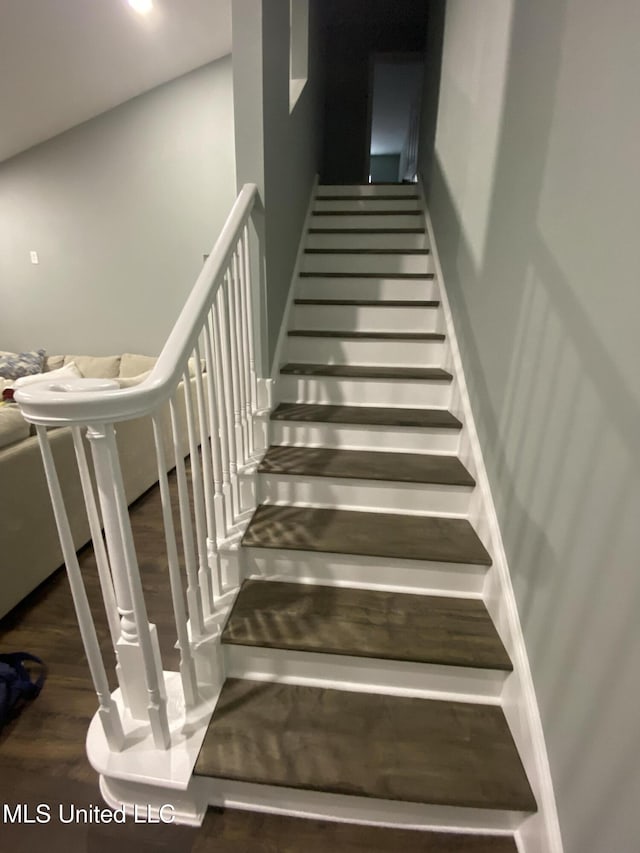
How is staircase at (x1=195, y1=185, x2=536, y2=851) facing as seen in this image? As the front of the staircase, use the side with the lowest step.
toward the camera

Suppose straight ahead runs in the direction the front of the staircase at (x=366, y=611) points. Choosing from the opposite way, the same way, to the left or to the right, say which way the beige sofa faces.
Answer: to the right

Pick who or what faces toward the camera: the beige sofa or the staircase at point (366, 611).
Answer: the staircase

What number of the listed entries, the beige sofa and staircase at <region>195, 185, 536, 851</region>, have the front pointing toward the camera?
1

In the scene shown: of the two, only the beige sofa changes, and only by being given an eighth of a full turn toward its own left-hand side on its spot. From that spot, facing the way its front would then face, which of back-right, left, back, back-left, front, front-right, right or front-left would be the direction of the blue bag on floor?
left

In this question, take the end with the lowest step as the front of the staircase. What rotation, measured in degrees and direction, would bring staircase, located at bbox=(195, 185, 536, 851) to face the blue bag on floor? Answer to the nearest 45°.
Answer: approximately 90° to its right

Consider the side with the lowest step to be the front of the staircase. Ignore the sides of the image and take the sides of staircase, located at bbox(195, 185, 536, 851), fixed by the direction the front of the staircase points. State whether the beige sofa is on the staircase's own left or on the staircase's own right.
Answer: on the staircase's own right

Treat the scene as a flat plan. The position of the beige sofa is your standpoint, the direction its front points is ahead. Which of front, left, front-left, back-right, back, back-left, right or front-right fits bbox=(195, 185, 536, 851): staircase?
back

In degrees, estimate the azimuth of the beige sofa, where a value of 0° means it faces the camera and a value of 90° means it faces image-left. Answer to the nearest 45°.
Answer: approximately 135°
